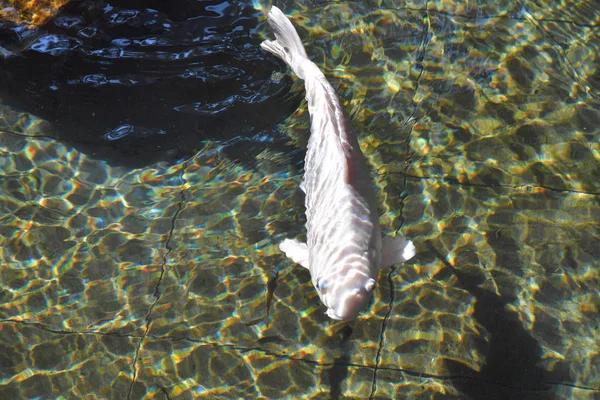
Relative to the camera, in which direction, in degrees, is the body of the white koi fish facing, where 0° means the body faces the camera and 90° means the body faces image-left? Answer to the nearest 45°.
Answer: approximately 0°
